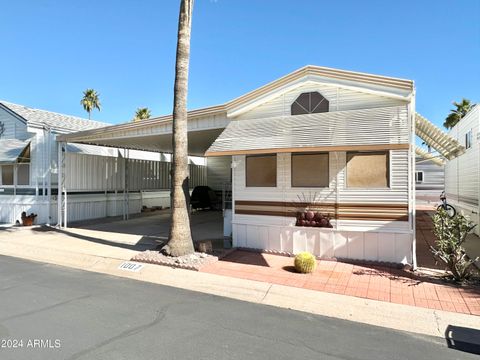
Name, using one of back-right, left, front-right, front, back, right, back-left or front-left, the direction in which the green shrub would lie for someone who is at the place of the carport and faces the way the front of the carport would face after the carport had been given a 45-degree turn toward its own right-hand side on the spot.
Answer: back-left

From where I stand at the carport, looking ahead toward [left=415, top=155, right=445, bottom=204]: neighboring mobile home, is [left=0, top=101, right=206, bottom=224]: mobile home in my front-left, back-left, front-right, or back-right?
back-left

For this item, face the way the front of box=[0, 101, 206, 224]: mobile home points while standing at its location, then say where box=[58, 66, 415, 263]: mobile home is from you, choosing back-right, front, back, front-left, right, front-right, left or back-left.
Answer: left

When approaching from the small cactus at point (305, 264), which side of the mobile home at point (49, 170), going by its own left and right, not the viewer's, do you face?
left

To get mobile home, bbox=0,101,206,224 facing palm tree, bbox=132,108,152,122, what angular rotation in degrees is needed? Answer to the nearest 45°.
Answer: approximately 135° to its right

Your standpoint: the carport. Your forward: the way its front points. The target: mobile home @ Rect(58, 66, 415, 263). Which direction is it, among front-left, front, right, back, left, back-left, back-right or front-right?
left

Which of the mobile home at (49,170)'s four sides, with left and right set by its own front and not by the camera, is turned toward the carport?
left

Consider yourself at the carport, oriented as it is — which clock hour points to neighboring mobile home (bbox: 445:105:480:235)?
The neighboring mobile home is roughly at 8 o'clock from the carport.

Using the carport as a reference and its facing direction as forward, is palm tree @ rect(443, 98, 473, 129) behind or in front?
behind

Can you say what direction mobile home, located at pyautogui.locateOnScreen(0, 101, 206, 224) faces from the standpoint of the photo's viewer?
facing the viewer and to the left of the viewer

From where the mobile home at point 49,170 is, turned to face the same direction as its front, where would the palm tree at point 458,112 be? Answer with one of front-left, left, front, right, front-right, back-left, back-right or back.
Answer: back-left

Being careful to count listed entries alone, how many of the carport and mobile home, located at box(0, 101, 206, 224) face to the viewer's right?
0

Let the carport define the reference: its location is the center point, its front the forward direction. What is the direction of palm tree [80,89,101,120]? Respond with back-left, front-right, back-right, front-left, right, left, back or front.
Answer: back-right
